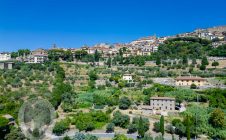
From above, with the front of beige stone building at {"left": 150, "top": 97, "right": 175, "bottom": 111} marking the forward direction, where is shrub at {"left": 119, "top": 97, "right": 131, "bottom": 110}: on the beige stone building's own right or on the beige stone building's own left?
on the beige stone building's own right

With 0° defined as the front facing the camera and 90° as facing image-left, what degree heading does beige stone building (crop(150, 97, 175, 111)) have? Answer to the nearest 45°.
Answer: approximately 0°

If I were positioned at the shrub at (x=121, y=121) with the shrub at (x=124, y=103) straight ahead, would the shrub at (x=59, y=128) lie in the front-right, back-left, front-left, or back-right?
back-left

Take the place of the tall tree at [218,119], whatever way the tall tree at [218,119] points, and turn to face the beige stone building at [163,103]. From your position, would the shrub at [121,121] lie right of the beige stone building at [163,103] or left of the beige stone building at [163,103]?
left

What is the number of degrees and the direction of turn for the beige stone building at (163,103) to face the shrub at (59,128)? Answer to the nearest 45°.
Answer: approximately 45° to its right

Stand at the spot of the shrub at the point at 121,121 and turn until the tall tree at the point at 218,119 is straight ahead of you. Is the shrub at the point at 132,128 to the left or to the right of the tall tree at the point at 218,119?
right

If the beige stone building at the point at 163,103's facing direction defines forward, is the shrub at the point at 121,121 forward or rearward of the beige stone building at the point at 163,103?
forward
